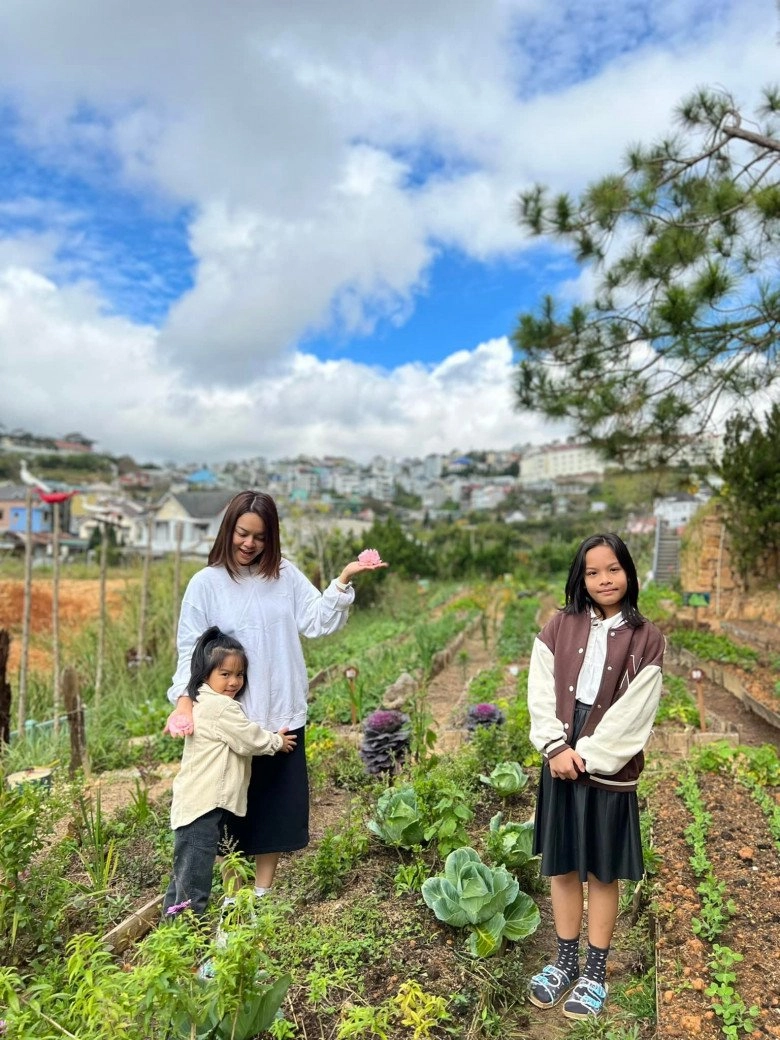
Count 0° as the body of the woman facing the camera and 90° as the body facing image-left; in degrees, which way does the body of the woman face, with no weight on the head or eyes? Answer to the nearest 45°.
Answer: approximately 0°

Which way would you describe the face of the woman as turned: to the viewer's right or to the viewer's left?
to the viewer's left

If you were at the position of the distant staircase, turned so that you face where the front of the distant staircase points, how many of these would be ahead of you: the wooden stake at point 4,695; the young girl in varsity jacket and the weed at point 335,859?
3

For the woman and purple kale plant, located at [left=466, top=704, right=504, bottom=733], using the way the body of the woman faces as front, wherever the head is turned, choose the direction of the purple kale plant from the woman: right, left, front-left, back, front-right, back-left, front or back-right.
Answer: back-left

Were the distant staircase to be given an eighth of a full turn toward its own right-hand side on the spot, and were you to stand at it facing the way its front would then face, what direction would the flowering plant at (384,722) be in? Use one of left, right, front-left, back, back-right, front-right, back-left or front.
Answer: front-left

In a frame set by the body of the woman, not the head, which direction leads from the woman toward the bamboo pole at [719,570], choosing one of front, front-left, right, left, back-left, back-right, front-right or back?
back-left

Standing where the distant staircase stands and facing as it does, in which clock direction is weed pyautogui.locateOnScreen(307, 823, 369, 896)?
The weed is roughly at 12 o'clock from the distant staircase.

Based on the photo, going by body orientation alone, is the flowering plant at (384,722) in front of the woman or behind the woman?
behind

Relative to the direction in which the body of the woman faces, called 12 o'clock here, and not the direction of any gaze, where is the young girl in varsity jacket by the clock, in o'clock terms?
The young girl in varsity jacket is roughly at 10 o'clock from the woman.

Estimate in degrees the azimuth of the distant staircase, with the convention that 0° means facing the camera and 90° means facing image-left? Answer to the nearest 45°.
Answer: approximately 0°

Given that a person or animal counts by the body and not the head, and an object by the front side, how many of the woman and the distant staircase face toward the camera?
2
